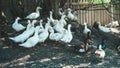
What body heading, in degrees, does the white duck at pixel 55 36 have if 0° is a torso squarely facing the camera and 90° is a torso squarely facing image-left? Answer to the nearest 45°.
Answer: approximately 90°

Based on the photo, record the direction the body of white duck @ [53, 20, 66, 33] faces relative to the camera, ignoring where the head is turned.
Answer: to the viewer's left

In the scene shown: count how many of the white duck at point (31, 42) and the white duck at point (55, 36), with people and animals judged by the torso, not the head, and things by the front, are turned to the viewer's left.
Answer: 1

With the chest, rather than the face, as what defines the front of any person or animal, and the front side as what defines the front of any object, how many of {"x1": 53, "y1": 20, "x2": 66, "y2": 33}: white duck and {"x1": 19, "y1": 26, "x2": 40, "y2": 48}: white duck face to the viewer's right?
1

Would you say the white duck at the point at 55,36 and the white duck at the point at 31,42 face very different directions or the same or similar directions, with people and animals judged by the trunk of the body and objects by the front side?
very different directions
